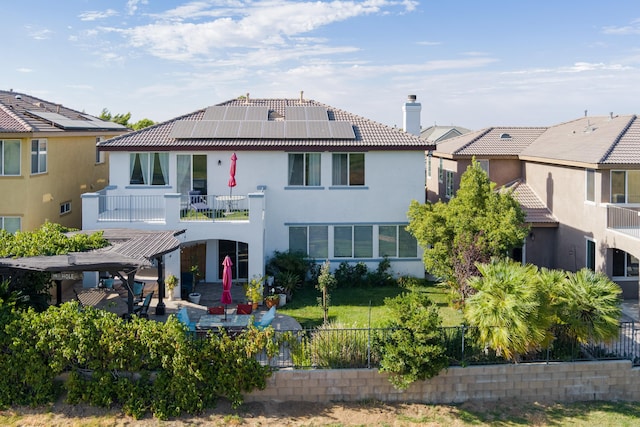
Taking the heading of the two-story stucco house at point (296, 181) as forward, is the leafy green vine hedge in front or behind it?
behind

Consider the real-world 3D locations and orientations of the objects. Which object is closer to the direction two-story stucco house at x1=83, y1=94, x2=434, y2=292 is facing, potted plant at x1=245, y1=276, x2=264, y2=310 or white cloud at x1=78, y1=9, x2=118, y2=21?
the white cloud

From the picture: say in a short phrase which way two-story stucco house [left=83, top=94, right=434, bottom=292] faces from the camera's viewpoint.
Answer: facing away from the viewer

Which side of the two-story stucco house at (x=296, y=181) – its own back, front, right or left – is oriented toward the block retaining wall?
back

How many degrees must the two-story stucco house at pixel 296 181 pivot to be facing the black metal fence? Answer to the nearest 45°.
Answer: approximately 180°

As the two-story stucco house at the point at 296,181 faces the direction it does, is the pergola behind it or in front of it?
behind
